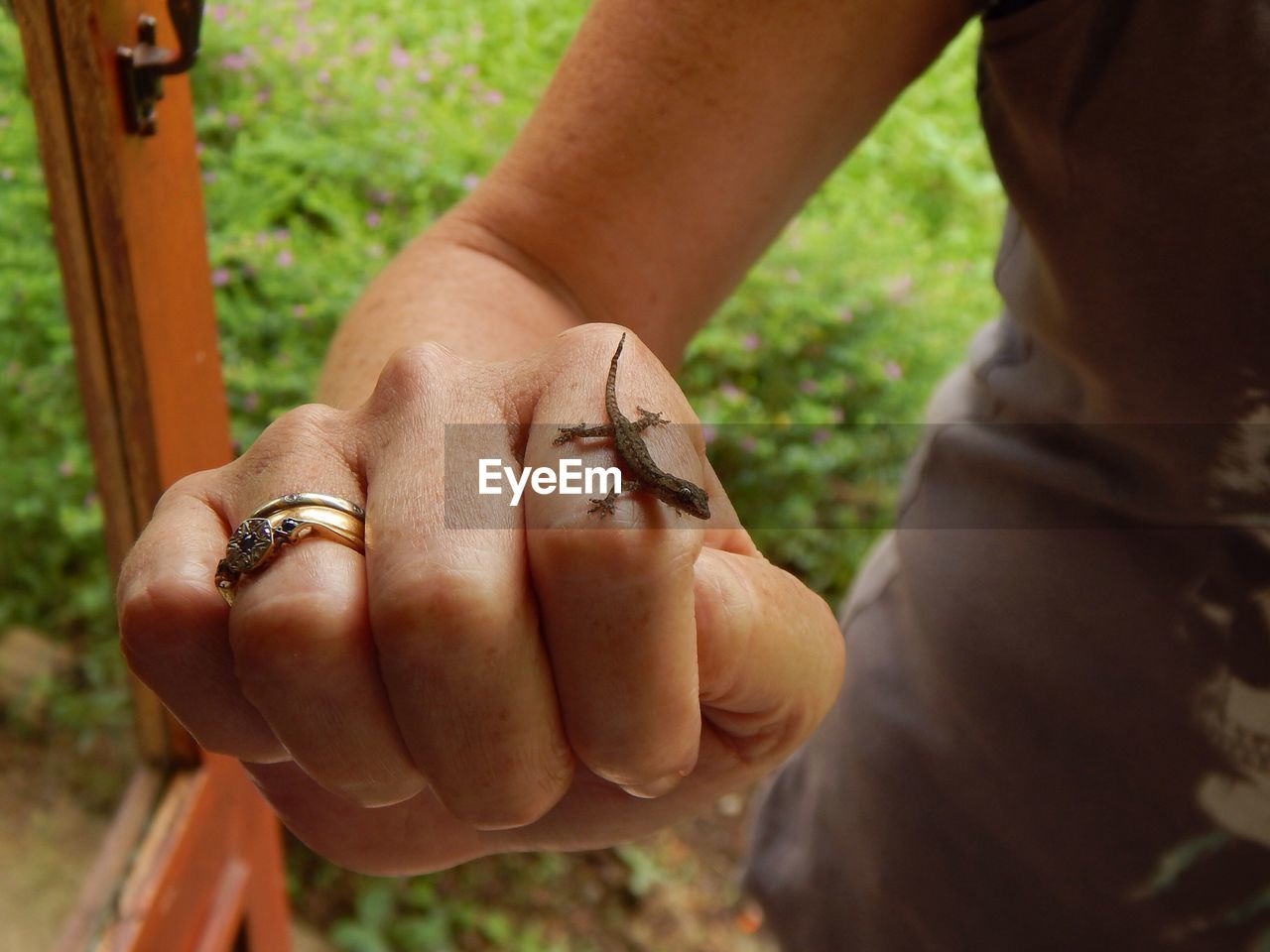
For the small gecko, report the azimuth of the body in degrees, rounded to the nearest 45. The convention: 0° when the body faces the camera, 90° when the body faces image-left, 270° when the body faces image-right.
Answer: approximately 315°

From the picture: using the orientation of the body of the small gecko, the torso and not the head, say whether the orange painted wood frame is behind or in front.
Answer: behind
